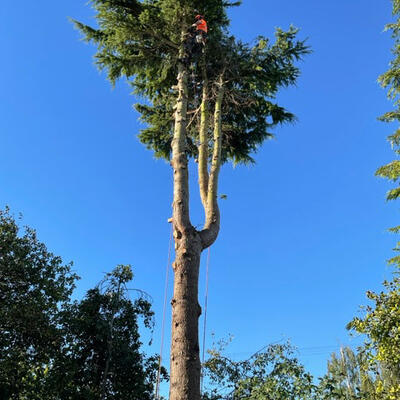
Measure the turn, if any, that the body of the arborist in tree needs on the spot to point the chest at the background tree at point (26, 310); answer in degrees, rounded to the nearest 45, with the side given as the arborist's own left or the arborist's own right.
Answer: approximately 45° to the arborist's own right

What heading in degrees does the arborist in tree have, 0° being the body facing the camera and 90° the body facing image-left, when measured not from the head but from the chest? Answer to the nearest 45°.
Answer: approximately 90°
